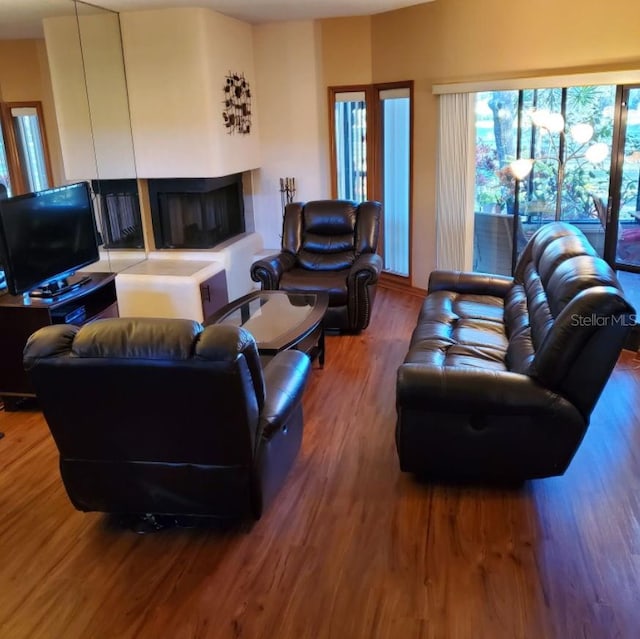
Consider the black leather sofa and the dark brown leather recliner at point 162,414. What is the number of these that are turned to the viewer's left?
1

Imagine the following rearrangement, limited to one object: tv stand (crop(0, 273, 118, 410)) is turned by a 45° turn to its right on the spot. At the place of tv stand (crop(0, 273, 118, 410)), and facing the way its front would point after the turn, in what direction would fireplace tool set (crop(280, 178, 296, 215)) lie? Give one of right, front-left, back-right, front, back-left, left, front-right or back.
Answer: back-left

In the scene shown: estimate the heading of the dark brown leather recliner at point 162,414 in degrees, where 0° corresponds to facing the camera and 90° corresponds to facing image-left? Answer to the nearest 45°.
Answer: approximately 225°

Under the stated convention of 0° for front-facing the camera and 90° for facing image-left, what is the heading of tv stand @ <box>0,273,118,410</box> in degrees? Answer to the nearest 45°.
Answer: approximately 315°

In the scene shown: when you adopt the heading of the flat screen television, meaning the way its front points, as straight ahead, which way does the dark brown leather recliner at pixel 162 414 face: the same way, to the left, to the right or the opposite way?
to the left

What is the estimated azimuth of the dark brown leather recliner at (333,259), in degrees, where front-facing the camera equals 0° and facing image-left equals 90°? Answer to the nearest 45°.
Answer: approximately 45°

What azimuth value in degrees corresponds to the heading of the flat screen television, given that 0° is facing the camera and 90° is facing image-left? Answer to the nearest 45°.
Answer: approximately 315°

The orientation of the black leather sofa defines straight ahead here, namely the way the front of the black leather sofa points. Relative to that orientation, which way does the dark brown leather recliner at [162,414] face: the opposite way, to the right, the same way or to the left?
to the right

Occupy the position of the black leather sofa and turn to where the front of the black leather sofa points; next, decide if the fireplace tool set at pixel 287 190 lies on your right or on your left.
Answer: on your right

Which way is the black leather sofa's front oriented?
to the viewer's left

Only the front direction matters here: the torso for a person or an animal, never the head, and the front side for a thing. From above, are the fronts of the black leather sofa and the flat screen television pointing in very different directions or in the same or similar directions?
very different directions

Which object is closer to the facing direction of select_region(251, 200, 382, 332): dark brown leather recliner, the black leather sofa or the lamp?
the black leather sofa
